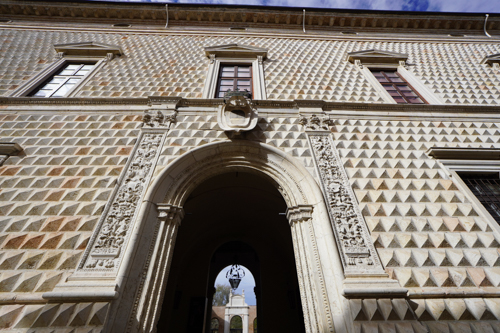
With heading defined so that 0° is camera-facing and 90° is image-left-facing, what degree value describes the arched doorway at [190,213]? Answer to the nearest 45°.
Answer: approximately 0°
